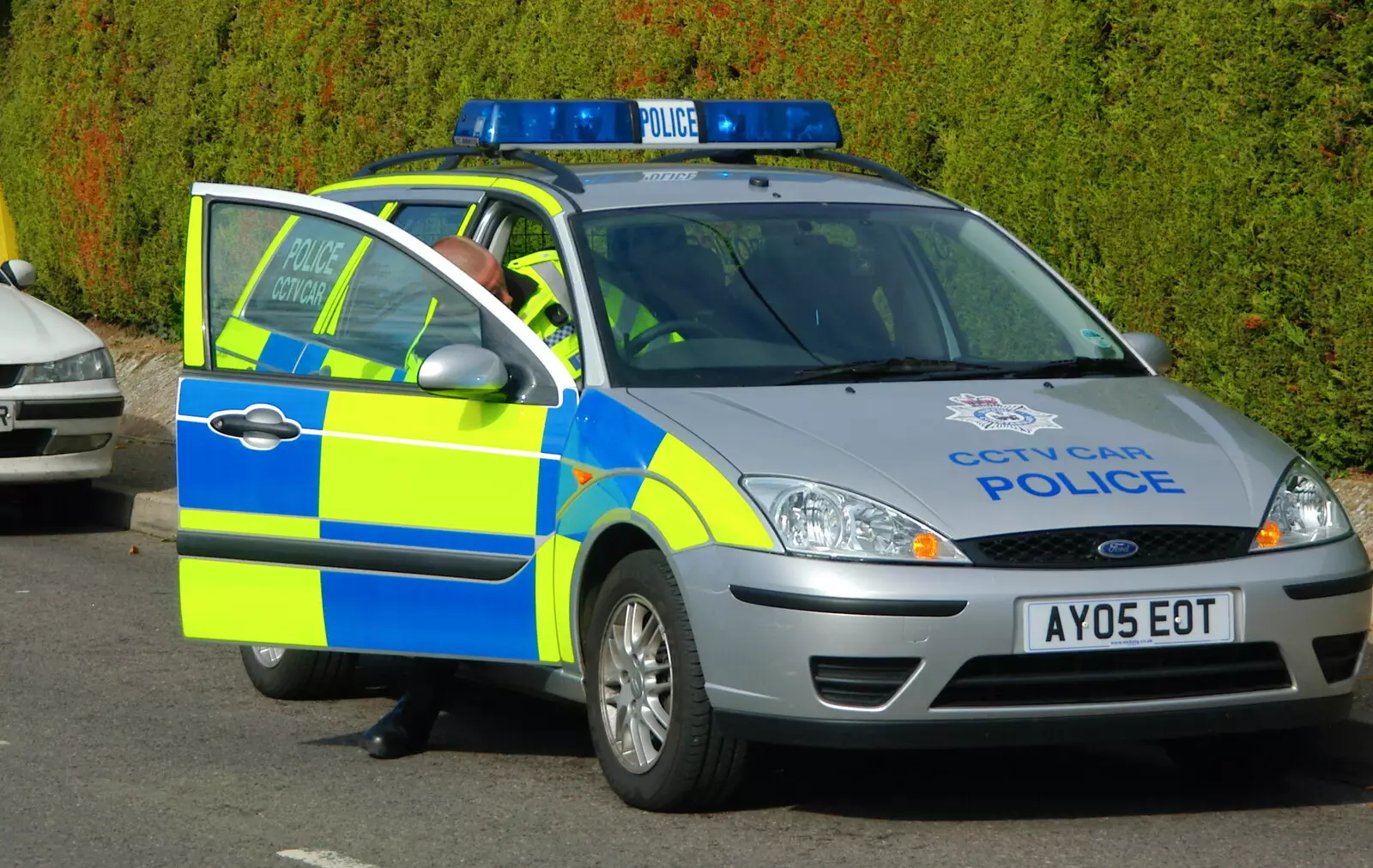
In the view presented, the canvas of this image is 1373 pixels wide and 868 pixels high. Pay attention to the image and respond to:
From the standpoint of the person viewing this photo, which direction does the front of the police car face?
facing the viewer and to the right of the viewer

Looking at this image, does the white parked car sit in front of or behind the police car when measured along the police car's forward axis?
behind

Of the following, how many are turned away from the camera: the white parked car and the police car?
0

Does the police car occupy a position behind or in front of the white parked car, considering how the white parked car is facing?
in front

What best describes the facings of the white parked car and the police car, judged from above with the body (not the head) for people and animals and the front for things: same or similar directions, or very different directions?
same or similar directions
